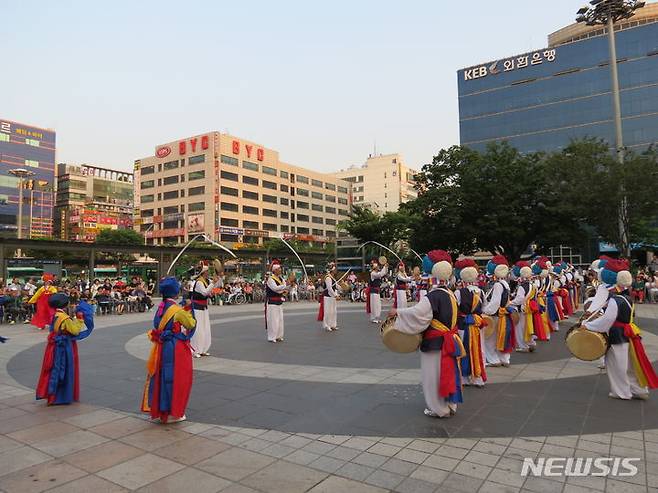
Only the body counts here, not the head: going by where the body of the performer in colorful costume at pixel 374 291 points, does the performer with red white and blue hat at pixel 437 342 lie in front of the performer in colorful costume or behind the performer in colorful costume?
in front

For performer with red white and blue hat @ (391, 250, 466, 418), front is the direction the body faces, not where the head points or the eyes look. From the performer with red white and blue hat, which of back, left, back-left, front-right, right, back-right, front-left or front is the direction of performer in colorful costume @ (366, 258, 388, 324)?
front-right

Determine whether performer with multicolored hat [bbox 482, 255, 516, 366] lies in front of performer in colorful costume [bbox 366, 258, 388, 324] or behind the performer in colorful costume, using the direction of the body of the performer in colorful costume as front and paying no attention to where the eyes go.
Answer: in front

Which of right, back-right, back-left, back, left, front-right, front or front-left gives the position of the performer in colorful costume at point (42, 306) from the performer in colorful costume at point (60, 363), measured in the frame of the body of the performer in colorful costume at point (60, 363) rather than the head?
front-left

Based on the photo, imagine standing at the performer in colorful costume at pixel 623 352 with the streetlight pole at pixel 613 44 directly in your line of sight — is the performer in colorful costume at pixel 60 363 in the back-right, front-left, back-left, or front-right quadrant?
back-left

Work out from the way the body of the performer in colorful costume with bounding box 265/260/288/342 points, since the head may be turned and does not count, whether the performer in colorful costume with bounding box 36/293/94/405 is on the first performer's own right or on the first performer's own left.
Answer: on the first performer's own right

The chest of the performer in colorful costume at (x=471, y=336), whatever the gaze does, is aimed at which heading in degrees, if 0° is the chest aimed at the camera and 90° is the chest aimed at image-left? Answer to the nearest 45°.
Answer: approximately 135°

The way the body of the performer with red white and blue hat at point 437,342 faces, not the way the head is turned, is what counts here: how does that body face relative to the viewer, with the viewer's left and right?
facing away from the viewer and to the left of the viewer

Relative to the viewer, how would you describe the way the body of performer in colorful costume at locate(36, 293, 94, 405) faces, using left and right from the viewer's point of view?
facing away from the viewer and to the right of the viewer

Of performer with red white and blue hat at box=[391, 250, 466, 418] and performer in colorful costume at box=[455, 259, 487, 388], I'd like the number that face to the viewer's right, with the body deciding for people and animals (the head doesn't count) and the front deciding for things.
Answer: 0

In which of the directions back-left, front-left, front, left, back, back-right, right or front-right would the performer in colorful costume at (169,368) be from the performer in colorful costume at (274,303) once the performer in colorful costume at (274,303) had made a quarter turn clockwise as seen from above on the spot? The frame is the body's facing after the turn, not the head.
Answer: front-left

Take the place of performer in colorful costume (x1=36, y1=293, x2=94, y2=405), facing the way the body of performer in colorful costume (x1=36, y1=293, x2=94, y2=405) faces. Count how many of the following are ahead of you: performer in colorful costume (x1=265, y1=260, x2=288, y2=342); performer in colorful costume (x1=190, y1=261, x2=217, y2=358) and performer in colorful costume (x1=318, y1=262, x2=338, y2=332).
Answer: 3

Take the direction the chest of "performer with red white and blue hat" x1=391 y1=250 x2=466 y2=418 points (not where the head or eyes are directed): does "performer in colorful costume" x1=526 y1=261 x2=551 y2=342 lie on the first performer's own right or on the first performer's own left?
on the first performer's own right
